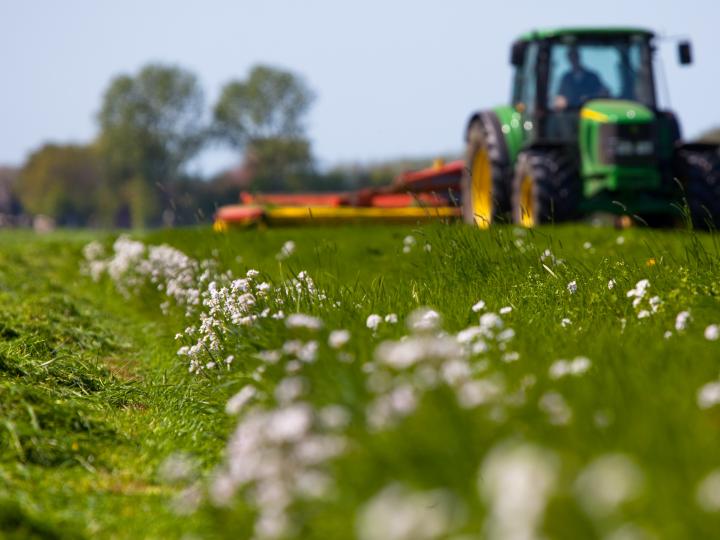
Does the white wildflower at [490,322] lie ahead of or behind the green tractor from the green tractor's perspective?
ahead

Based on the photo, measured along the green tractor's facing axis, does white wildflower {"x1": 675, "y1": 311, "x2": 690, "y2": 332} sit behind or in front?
in front

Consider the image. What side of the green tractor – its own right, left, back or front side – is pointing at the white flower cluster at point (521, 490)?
front

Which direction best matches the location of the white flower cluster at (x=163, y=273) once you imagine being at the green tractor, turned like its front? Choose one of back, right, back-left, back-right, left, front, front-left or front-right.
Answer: front-right

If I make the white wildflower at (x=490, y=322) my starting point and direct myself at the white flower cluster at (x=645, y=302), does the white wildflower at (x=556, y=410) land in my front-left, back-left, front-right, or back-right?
back-right

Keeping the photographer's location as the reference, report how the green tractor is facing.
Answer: facing the viewer

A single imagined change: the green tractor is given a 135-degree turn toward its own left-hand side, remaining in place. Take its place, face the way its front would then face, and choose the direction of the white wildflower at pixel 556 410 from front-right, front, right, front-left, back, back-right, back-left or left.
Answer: back-right

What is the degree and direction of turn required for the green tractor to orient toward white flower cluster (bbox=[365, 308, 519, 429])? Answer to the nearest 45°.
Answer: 0° — it already faces it

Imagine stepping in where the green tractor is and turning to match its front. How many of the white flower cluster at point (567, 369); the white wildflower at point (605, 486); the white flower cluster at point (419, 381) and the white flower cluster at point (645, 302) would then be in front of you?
4

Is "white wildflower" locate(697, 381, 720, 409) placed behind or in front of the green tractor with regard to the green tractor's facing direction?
in front

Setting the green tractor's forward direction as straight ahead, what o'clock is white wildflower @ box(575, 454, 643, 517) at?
The white wildflower is roughly at 12 o'clock from the green tractor.

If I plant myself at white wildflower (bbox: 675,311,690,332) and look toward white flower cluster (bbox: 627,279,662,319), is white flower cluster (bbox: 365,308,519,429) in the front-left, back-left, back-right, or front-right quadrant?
back-left

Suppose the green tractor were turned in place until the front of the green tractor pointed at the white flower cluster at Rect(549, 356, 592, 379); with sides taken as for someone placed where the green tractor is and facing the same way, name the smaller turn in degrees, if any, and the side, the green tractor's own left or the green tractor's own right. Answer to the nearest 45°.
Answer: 0° — it already faces it

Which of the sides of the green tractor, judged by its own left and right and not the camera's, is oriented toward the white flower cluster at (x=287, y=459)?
front
